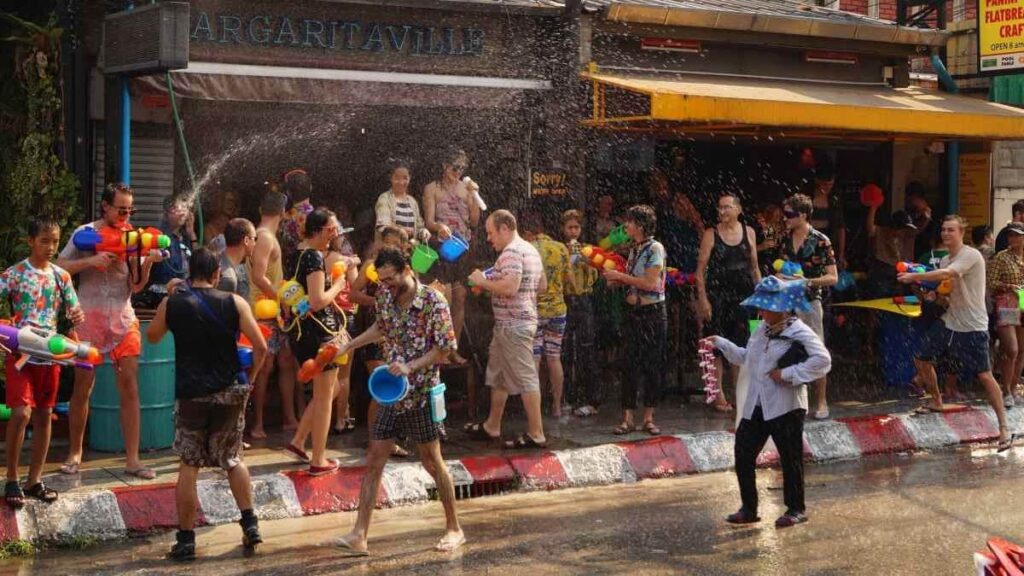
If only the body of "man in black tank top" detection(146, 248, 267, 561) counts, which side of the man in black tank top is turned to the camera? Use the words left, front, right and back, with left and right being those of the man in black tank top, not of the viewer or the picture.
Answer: back

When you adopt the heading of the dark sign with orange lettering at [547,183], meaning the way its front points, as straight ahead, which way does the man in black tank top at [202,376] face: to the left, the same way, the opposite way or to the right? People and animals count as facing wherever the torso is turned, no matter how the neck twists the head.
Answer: the opposite way

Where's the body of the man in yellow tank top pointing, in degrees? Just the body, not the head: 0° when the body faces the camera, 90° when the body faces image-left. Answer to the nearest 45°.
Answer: approximately 270°

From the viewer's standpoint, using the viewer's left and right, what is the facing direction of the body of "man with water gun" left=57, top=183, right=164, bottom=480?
facing the viewer and to the right of the viewer

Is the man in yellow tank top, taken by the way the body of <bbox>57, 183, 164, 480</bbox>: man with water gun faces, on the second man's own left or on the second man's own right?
on the second man's own left

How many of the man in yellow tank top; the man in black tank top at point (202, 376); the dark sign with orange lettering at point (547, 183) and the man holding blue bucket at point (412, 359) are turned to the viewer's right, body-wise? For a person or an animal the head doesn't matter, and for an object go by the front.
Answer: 1

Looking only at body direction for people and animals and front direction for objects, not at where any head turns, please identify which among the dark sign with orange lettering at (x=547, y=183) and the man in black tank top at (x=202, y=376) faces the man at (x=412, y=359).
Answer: the dark sign with orange lettering

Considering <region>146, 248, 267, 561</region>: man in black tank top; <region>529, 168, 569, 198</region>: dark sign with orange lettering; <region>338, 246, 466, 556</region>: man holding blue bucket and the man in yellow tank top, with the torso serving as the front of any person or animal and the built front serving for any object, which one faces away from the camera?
the man in black tank top

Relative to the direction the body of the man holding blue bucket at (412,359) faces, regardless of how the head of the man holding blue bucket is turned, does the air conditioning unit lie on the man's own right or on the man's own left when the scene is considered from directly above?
on the man's own right

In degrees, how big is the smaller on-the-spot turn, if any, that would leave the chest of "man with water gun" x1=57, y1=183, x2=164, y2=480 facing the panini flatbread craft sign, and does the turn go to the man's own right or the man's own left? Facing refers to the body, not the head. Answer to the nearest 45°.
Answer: approximately 90° to the man's own left

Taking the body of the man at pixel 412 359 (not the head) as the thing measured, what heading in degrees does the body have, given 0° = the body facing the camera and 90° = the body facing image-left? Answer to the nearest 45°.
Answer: approximately 45°

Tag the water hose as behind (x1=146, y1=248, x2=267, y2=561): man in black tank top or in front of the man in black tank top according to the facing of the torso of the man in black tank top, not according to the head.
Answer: in front

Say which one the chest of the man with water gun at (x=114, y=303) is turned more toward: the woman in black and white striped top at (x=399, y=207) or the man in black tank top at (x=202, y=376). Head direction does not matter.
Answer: the man in black tank top

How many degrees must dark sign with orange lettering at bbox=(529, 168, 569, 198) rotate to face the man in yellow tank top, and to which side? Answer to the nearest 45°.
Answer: approximately 45° to its right

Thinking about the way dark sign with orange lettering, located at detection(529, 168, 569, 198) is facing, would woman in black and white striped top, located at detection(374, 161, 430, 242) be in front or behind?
in front
